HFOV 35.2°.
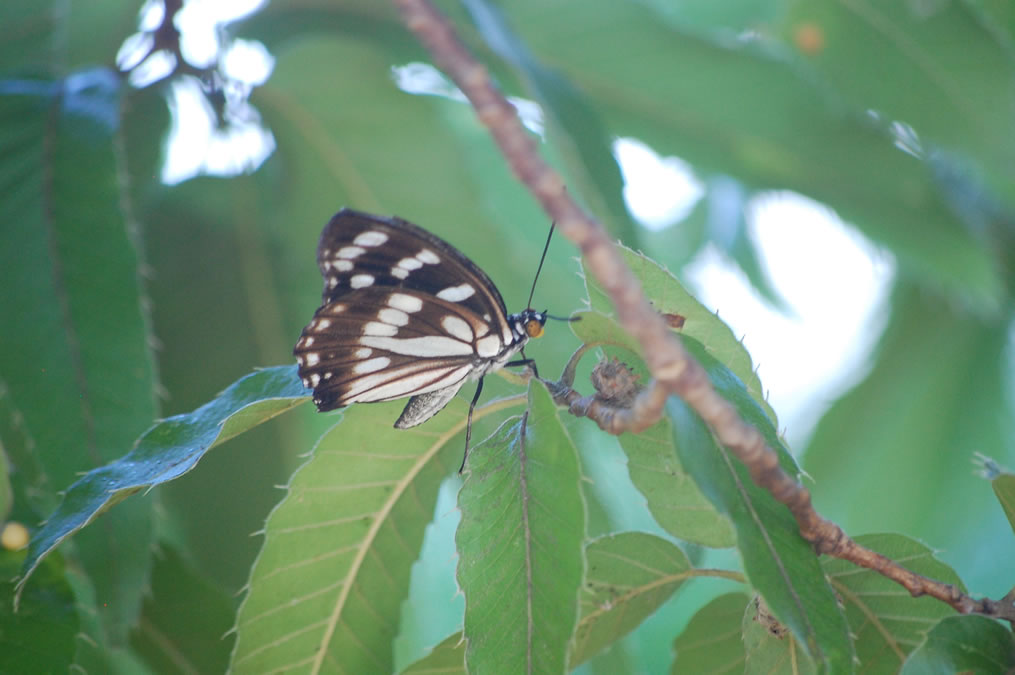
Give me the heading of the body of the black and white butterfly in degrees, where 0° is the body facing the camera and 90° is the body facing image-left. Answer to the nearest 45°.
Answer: approximately 270°
